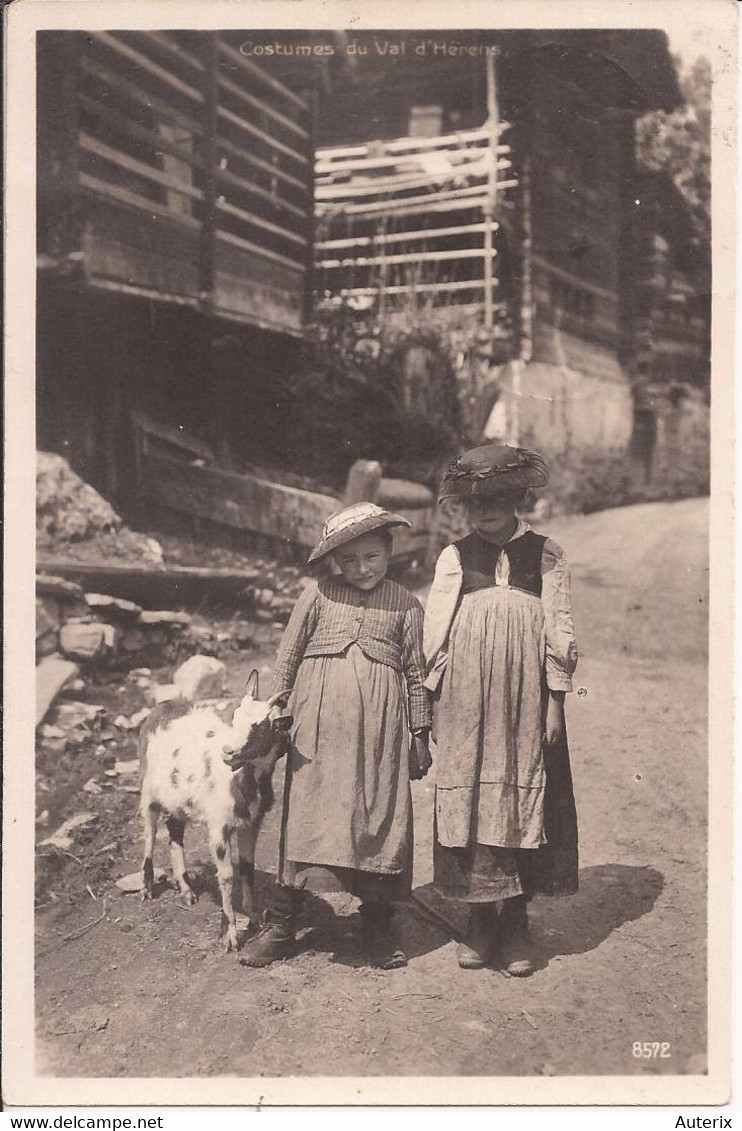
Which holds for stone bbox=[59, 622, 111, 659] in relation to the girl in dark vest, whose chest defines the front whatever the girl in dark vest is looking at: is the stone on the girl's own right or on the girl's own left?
on the girl's own right

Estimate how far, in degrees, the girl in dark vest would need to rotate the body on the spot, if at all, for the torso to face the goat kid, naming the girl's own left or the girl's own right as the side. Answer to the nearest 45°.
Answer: approximately 90° to the girl's own right

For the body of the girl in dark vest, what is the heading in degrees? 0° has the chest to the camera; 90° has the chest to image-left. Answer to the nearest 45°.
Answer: approximately 0°

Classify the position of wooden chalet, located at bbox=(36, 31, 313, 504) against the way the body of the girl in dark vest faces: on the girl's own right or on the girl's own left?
on the girl's own right

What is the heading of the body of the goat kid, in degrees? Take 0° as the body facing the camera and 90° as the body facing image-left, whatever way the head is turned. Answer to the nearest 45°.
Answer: approximately 315°

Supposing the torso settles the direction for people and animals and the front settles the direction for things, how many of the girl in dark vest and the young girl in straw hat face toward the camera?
2
